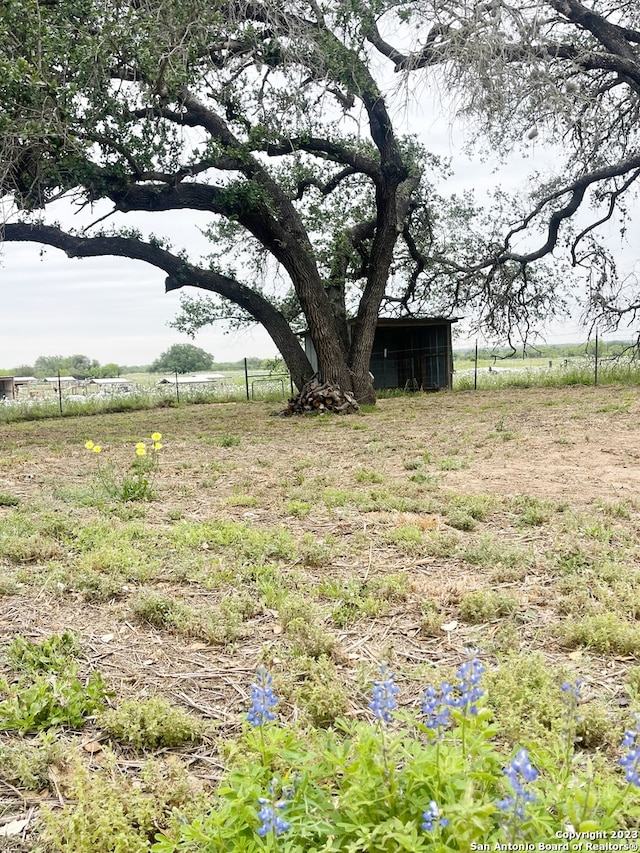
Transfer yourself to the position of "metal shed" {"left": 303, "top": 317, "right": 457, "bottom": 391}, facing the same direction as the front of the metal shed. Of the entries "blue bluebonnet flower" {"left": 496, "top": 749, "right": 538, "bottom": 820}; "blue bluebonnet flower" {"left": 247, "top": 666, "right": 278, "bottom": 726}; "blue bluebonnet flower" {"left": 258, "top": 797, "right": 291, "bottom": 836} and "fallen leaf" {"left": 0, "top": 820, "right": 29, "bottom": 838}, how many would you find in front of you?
4

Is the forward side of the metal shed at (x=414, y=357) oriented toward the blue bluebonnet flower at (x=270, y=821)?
yes

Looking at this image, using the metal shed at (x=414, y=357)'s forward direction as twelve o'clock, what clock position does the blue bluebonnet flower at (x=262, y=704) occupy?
The blue bluebonnet flower is roughly at 12 o'clock from the metal shed.

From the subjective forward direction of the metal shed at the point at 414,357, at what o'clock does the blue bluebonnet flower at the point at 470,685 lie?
The blue bluebonnet flower is roughly at 12 o'clock from the metal shed.

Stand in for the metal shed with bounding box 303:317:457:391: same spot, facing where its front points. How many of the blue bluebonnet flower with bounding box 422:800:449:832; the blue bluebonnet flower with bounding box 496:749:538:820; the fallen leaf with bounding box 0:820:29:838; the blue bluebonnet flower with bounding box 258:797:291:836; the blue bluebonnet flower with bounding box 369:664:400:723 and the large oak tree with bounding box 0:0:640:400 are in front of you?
6

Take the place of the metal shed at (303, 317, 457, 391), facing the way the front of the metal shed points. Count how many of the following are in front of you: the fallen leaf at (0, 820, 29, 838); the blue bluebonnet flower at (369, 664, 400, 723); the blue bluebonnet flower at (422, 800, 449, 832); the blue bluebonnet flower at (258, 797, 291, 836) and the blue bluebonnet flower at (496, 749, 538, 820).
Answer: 5

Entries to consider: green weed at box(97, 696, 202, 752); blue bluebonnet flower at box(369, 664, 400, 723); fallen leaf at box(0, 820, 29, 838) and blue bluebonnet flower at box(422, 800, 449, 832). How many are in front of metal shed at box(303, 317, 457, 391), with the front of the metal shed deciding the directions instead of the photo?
4

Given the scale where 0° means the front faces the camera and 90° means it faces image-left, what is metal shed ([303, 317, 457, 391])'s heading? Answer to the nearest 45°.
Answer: approximately 0°

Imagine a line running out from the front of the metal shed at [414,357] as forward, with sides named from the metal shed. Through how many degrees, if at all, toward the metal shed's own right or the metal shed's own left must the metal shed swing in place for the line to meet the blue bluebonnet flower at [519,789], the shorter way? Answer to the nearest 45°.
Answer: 0° — it already faces it

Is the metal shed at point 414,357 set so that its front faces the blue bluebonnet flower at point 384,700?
yes

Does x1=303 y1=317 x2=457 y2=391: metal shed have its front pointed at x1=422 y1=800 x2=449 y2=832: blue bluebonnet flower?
yes

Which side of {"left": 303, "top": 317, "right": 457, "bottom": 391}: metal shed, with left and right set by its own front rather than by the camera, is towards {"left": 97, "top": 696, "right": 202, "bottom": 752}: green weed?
front
